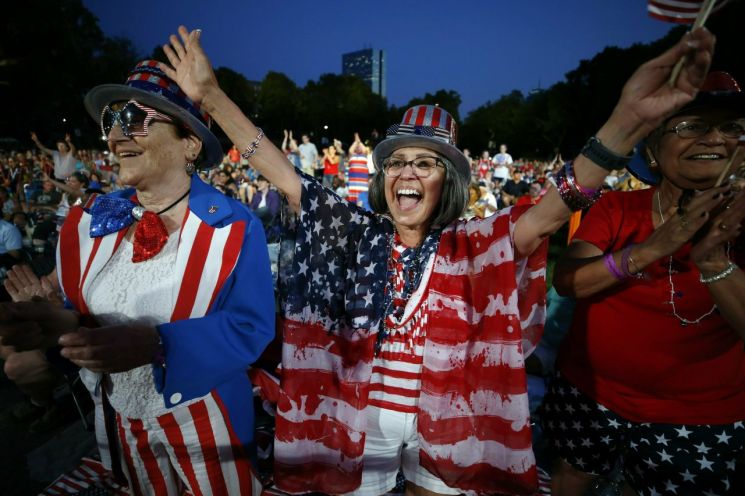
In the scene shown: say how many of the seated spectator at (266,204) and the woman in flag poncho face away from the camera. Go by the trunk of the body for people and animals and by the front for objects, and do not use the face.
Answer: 0

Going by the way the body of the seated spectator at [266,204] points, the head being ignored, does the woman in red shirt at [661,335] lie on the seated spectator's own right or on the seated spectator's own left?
on the seated spectator's own left

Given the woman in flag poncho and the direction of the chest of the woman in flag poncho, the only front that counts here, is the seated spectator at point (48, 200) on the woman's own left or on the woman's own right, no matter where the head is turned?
on the woman's own right

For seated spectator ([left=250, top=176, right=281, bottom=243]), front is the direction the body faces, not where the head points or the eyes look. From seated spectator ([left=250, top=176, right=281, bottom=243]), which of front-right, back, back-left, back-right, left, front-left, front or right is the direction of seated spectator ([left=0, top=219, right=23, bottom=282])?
front

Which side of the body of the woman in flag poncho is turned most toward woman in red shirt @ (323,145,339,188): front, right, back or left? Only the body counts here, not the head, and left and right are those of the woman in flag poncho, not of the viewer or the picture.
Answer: back

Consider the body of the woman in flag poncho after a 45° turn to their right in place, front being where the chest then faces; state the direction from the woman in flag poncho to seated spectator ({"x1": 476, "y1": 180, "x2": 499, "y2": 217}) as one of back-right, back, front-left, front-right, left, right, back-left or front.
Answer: back-right

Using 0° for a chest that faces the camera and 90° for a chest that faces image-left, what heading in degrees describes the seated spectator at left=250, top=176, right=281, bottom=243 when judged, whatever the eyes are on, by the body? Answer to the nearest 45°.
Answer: approximately 45°

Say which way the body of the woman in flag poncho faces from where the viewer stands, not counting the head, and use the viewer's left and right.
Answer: facing the viewer

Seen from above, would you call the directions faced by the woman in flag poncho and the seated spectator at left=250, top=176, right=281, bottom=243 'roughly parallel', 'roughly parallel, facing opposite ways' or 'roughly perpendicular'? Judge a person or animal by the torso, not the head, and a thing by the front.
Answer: roughly parallel

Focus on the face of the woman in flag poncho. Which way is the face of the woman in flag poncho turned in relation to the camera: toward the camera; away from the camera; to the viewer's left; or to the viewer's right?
toward the camera

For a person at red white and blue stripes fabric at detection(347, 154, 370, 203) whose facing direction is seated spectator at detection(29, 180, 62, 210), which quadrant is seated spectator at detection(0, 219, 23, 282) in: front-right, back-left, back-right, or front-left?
front-left

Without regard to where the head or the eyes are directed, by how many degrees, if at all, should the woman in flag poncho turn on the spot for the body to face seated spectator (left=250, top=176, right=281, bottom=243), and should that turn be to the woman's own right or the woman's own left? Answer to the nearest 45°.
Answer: approximately 135° to the woman's own right

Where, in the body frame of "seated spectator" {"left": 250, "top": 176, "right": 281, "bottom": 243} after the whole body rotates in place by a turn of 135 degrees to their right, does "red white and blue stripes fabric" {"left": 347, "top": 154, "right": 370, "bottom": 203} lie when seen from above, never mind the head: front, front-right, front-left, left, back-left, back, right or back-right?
right

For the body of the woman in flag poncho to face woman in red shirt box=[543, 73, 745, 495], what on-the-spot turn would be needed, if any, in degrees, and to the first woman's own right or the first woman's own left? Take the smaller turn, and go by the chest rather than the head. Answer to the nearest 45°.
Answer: approximately 90° to the first woman's own left
